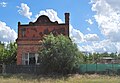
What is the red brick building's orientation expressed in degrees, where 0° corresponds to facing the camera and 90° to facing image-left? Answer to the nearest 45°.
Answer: approximately 0°

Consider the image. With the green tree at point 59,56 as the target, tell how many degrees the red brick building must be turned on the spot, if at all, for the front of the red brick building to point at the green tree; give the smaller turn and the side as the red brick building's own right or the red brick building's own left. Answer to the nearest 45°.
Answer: approximately 45° to the red brick building's own left
